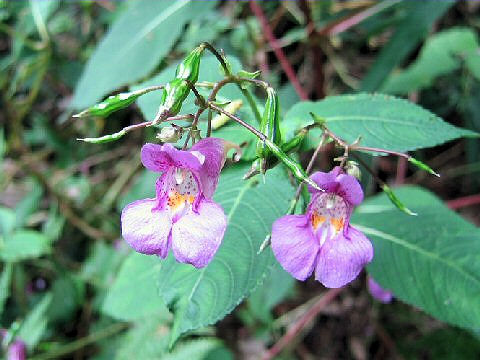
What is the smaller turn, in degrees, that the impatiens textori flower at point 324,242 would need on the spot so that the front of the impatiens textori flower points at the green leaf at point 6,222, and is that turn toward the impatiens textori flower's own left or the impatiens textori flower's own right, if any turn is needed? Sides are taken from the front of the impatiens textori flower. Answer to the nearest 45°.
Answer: approximately 135° to the impatiens textori flower's own right

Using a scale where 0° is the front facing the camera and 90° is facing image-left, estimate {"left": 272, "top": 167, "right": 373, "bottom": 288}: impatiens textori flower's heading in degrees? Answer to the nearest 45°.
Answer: approximately 0°

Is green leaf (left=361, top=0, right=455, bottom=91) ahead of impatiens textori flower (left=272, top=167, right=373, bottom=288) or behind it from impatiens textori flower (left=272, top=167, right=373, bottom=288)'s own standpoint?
behind

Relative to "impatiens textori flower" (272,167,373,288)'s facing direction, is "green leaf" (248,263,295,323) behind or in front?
behind

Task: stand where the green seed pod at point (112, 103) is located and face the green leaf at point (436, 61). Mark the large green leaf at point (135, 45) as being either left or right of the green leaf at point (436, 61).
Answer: left
